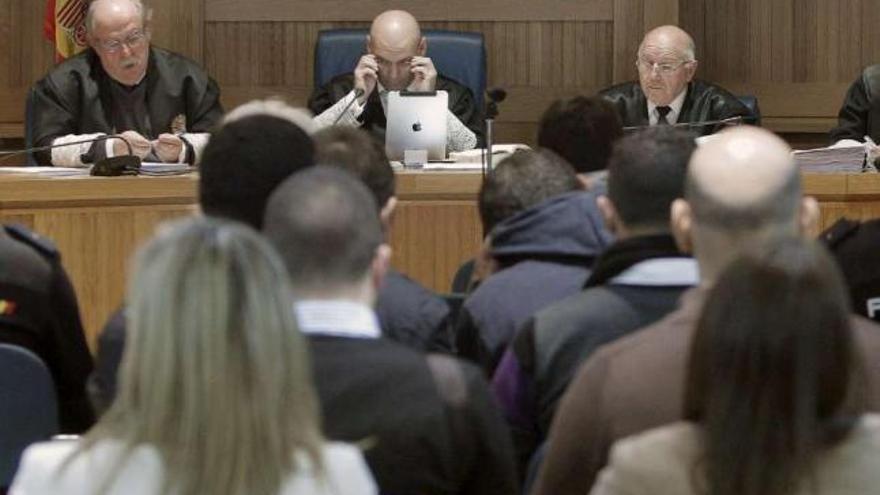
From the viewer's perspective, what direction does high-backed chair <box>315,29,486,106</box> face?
toward the camera

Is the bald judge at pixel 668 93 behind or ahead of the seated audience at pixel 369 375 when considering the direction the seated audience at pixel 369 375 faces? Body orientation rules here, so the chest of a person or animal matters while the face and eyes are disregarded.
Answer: ahead

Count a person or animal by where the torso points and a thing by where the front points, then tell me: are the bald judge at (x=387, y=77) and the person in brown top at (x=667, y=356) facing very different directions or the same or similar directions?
very different directions

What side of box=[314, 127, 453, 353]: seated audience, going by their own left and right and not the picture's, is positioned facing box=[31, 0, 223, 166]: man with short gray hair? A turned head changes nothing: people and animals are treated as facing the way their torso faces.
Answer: front

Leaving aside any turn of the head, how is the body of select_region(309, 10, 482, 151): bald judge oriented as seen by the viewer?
toward the camera

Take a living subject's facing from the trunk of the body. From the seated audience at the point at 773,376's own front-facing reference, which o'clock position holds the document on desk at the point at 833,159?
The document on desk is roughly at 12 o'clock from the seated audience.

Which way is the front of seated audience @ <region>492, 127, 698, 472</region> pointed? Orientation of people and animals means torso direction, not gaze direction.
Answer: away from the camera

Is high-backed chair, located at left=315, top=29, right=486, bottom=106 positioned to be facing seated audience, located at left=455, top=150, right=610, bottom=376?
yes

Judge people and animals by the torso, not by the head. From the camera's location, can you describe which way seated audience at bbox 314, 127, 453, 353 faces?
facing away from the viewer

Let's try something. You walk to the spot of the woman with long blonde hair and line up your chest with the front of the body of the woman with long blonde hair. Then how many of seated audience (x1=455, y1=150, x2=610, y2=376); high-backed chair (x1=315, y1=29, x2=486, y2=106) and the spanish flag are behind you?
0

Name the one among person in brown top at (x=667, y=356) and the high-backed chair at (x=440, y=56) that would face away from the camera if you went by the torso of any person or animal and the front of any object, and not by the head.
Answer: the person in brown top

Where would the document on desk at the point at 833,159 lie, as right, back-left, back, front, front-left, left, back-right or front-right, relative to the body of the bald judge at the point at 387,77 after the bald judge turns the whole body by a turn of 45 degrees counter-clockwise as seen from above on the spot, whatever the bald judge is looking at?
front

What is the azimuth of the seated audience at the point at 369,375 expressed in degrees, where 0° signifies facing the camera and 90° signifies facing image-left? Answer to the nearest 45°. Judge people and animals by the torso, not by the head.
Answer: approximately 180°

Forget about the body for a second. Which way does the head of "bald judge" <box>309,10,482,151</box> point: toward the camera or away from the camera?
toward the camera

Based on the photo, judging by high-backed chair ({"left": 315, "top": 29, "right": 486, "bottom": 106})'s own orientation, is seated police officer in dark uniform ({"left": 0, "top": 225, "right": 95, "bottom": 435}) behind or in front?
in front

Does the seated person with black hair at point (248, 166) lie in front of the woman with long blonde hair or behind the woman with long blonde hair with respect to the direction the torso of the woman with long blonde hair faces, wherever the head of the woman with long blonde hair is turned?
in front

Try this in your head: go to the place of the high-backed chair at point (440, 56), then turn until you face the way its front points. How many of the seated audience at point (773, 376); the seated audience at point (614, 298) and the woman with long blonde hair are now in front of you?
3

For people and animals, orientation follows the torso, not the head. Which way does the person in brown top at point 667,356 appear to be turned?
away from the camera
